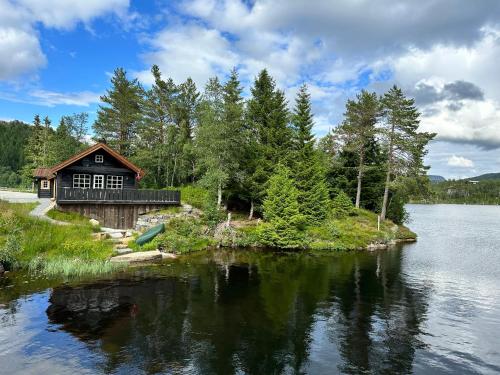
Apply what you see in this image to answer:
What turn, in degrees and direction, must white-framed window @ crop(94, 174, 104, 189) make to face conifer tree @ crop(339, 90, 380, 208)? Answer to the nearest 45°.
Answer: approximately 90° to its left

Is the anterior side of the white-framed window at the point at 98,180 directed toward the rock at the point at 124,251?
yes

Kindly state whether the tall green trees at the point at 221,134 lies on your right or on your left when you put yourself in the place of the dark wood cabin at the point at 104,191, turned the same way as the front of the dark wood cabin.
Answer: on your left

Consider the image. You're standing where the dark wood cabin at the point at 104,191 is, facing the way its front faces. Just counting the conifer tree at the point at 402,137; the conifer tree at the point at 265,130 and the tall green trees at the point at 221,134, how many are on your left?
3

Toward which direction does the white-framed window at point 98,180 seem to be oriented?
toward the camera

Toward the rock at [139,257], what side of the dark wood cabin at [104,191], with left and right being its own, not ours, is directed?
front

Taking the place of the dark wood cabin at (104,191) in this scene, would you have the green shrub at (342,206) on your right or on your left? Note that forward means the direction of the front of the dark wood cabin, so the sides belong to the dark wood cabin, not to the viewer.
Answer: on your left

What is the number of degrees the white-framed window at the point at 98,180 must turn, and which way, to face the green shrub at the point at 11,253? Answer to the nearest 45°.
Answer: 0° — it already faces it

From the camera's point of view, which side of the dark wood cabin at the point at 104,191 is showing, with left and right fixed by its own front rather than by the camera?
front

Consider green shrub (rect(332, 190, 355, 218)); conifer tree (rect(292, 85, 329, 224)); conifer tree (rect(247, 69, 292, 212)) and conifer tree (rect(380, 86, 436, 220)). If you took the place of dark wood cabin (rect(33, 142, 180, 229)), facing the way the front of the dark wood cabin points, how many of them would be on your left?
4

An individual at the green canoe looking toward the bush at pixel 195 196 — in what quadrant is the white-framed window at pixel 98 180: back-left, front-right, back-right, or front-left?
front-left

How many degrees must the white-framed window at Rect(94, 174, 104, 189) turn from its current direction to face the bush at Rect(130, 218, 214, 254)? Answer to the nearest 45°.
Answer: approximately 45° to its left

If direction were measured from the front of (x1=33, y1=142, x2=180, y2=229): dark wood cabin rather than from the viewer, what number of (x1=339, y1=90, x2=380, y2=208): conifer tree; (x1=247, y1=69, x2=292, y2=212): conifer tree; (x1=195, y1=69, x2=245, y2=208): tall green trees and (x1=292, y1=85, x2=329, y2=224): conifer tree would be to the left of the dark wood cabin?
4

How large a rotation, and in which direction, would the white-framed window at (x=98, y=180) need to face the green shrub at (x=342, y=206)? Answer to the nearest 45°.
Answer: approximately 90° to its left
